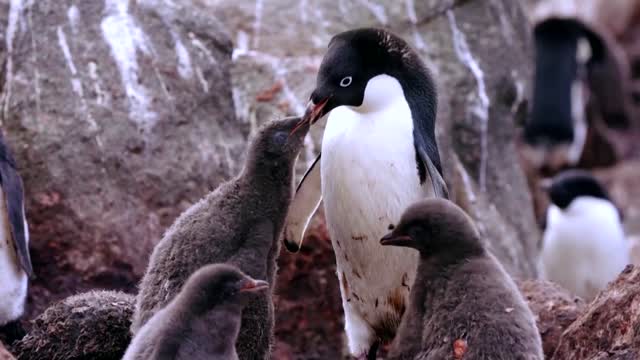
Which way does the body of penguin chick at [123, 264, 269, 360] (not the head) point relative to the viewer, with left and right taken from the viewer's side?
facing to the right of the viewer

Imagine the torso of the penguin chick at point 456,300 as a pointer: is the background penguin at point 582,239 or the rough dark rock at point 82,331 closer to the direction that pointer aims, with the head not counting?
the rough dark rock

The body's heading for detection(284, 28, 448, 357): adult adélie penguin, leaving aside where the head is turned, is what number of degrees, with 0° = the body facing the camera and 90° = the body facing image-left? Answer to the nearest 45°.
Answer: approximately 45°

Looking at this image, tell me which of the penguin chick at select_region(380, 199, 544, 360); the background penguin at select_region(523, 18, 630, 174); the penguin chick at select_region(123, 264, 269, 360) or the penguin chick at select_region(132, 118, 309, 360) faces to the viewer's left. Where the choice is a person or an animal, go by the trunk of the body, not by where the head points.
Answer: the penguin chick at select_region(380, 199, 544, 360)

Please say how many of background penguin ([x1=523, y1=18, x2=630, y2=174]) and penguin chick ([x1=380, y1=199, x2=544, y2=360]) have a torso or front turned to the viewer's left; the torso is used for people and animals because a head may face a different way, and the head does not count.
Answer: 1

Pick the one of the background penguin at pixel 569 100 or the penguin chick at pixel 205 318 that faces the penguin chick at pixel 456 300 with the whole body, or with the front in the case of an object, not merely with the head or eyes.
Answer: the penguin chick at pixel 205 318

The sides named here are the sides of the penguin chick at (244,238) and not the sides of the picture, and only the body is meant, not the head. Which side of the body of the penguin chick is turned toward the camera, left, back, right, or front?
right

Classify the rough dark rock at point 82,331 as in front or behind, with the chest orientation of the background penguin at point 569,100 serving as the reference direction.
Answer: behind

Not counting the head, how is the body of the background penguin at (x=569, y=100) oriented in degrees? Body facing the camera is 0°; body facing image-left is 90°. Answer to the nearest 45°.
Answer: approximately 225°
